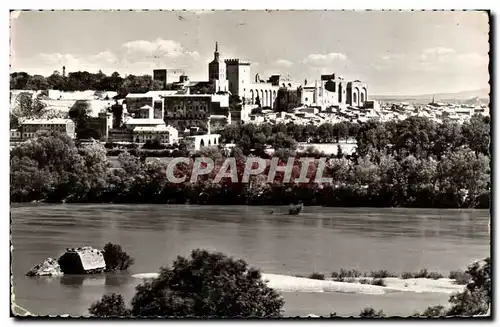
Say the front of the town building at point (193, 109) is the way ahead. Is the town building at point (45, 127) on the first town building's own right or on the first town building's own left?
on the first town building's own right

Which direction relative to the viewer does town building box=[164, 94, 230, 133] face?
toward the camera

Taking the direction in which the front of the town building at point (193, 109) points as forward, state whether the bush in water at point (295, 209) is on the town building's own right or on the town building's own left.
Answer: on the town building's own left
